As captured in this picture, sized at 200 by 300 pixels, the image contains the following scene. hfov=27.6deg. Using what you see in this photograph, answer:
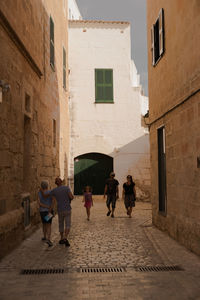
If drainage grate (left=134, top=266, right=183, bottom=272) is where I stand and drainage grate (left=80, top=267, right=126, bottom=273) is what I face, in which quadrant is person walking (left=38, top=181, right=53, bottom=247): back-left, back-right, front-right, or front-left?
front-right

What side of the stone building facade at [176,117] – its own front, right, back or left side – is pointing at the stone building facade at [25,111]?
front

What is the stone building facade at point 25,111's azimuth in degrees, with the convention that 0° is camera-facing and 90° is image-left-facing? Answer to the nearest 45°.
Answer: approximately 270°

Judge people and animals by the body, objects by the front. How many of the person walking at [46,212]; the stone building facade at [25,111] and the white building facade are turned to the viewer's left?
0

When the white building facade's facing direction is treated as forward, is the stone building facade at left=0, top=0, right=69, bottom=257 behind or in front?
in front

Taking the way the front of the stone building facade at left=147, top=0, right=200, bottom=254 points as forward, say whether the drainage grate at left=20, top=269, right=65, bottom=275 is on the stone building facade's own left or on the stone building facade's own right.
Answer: on the stone building facade's own left

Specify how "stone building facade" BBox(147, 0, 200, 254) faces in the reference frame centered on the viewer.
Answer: facing to the left of the viewer

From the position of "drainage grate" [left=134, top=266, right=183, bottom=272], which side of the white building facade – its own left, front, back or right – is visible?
front

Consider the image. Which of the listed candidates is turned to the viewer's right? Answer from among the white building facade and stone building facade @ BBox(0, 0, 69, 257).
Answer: the stone building facade

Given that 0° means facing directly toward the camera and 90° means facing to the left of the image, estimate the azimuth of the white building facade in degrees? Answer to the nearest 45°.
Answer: approximately 0°

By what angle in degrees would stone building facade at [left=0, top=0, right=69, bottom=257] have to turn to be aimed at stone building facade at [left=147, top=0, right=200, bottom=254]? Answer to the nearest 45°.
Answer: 0° — it already faces it

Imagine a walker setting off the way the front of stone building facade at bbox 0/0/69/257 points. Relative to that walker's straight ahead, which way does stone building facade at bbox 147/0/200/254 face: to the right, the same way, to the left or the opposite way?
the opposite way

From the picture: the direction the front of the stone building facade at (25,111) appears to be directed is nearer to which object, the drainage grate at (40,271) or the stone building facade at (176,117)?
the stone building facade

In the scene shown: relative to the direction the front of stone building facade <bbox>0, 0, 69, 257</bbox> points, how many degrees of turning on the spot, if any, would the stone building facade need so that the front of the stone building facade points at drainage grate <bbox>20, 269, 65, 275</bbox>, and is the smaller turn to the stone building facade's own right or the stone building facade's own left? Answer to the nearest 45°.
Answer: approximately 90° to the stone building facade's own right
